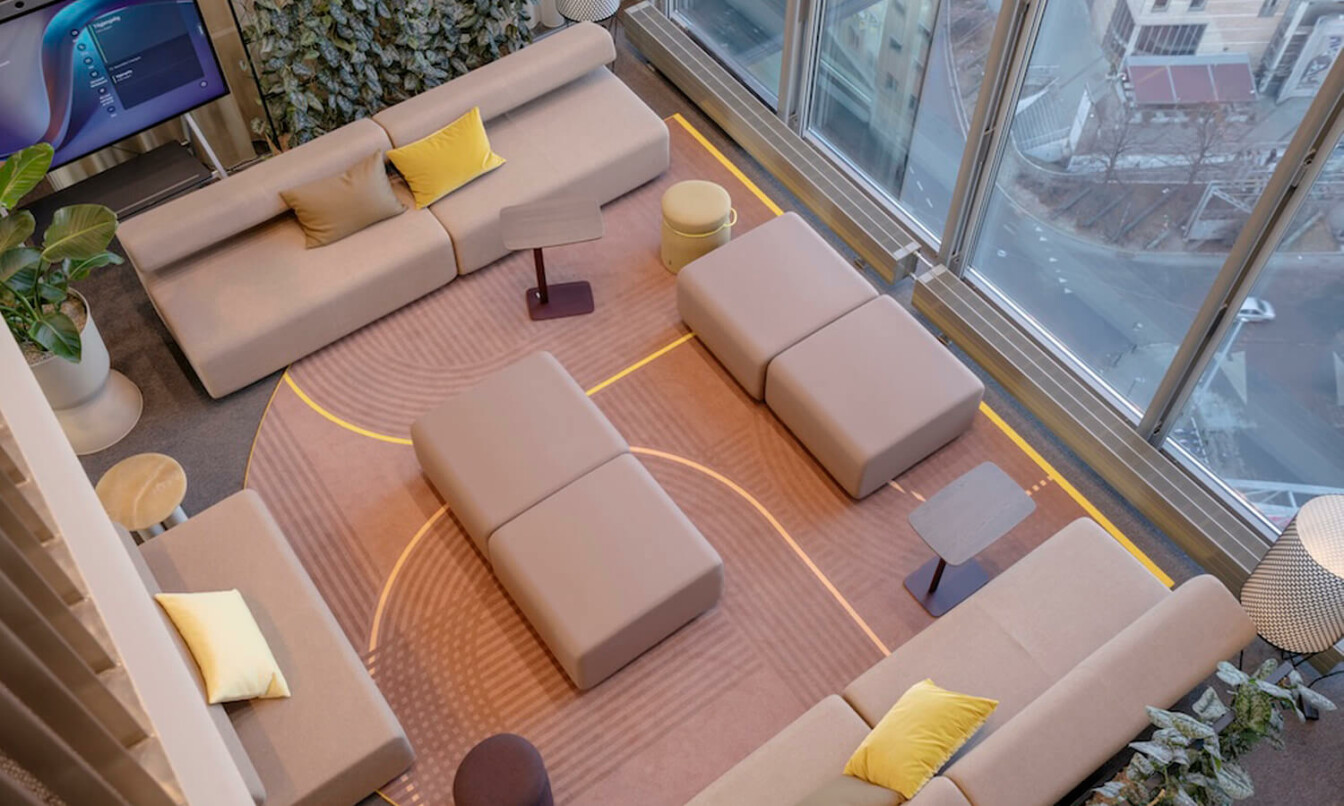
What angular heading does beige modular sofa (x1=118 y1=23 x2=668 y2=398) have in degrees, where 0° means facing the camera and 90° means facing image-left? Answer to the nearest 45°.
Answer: approximately 315°

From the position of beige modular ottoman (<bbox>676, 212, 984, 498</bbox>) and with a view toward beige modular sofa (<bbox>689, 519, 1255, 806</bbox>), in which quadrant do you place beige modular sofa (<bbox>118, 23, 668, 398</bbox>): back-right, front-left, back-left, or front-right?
back-right

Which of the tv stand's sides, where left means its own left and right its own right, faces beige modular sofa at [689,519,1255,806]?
front

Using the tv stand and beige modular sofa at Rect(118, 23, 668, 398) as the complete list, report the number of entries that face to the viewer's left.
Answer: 0

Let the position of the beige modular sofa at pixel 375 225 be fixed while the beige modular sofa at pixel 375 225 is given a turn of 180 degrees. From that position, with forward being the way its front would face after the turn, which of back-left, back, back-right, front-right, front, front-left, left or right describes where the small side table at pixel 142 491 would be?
left

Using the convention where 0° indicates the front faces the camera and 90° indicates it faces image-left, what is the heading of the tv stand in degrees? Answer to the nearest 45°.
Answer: approximately 315°

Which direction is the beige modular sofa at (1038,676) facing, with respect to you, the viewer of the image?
facing away from the viewer and to the left of the viewer

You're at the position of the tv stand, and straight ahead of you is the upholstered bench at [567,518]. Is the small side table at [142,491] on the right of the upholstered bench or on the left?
right

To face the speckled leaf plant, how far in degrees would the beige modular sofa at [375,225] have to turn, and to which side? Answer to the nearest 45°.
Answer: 0° — it already faces it

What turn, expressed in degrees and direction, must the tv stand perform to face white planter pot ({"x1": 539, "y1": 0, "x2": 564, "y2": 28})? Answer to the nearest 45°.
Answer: approximately 45° to its left

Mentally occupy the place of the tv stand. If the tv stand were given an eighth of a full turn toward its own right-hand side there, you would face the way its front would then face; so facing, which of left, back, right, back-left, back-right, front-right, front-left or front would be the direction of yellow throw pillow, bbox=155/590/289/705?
front

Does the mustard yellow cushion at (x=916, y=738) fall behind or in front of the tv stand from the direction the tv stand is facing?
in front

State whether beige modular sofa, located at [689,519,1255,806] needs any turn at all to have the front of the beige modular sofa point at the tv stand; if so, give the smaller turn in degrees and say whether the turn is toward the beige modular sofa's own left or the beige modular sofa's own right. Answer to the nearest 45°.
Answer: approximately 45° to the beige modular sofa's own left
